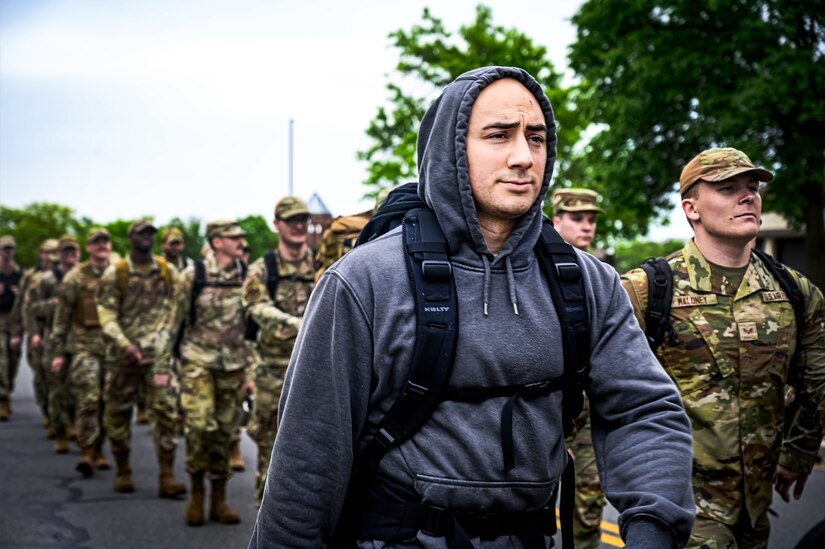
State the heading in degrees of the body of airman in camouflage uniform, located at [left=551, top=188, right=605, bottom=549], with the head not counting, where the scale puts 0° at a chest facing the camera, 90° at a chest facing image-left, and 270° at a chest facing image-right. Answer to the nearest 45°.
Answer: approximately 315°

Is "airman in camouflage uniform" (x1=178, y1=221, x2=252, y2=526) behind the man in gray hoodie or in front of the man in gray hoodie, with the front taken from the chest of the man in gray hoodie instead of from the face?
behind

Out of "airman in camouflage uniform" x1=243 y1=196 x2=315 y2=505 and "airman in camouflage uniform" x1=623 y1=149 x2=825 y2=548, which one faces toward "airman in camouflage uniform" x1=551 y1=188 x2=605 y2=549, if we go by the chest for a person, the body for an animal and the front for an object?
"airman in camouflage uniform" x1=243 y1=196 x2=315 y2=505

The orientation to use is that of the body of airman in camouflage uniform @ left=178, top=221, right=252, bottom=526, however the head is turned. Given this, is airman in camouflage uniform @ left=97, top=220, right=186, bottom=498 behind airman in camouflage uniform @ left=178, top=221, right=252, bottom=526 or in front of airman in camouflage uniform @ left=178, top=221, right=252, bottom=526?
behind

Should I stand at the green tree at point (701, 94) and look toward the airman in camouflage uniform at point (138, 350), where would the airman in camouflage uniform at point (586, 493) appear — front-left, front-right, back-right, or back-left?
front-left

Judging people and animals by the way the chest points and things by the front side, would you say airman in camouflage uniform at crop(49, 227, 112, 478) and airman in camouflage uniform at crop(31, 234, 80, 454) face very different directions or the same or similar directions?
same or similar directions

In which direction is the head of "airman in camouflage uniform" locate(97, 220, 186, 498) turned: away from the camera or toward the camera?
toward the camera

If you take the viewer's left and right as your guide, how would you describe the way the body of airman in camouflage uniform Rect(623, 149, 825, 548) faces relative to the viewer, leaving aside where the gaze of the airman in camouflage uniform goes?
facing the viewer and to the right of the viewer

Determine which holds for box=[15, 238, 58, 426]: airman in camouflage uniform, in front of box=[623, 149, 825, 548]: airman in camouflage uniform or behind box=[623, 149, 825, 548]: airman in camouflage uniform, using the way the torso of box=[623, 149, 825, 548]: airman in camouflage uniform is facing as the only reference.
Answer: behind

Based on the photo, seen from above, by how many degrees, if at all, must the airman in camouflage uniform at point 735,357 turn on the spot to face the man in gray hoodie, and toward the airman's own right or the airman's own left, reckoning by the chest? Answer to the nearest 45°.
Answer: approximately 45° to the airman's own right

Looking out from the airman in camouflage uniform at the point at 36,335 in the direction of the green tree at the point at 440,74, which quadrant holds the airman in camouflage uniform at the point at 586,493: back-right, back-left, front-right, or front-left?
back-right

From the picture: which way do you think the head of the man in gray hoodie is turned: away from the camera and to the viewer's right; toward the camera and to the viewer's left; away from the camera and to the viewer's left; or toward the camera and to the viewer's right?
toward the camera and to the viewer's right

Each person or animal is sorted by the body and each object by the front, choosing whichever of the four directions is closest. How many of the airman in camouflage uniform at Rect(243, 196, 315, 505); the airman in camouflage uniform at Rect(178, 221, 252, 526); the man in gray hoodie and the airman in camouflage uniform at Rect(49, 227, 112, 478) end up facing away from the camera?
0

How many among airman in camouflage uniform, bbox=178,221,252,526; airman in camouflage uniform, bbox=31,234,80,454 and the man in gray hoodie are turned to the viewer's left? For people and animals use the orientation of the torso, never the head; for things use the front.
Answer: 0

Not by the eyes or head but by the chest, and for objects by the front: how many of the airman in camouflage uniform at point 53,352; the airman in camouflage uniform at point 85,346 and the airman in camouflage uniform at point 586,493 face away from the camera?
0
